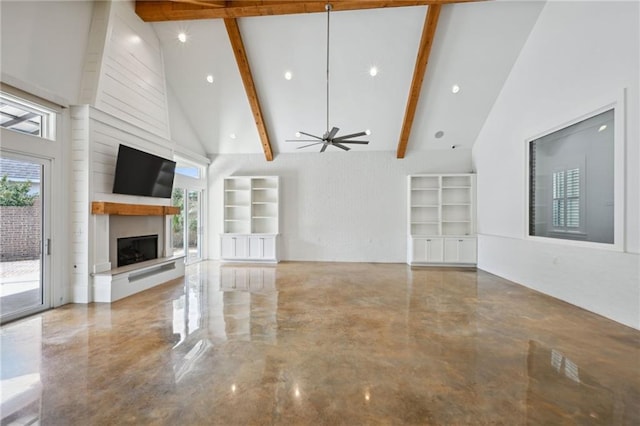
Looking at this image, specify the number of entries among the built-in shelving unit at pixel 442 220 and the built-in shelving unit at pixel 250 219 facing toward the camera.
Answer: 2

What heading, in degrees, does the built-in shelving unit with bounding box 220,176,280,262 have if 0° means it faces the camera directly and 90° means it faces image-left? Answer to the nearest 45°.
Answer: approximately 0°

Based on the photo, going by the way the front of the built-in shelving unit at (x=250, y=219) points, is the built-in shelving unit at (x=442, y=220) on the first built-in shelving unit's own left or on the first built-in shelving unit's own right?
on the first built-in shelving unit's own left

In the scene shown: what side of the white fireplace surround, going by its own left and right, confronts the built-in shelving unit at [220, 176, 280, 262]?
left

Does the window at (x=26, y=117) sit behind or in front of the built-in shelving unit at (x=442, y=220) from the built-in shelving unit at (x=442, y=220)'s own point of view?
in front

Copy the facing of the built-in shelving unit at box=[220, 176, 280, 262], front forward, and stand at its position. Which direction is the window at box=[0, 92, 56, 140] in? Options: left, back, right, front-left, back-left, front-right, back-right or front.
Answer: front-right

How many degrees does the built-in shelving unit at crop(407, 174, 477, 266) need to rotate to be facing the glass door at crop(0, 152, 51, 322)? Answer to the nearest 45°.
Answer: approximately 45° to its right

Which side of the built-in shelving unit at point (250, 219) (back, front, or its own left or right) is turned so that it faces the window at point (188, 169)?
right

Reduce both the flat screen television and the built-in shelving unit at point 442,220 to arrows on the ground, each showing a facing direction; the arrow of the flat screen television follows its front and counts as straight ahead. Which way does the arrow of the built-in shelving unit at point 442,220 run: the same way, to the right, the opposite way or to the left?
to the right

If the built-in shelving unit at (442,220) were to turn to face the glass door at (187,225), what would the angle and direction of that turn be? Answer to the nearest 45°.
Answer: approximately 45° to its right

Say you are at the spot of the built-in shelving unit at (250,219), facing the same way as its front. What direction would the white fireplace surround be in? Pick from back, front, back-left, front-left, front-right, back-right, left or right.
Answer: front-right

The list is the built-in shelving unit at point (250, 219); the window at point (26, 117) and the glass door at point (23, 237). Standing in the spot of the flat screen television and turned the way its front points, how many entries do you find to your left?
1
